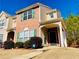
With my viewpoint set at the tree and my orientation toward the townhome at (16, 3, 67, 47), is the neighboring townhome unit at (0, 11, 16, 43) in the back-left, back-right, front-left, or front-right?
front-right

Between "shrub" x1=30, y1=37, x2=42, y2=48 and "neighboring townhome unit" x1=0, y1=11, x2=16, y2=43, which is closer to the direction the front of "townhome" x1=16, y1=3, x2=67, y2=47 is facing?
the shrub

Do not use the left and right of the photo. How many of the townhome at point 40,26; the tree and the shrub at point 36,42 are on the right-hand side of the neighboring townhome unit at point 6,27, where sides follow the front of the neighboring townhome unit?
0

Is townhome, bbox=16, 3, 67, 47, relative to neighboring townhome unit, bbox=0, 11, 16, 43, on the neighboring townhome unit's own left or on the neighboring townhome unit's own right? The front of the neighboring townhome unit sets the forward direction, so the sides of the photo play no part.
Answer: on the neighboring townhome unit's own left

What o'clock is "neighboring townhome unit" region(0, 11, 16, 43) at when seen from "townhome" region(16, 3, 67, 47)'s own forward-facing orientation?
The neighboring townhome unit is roughly at 3 o'clock from the townhome.

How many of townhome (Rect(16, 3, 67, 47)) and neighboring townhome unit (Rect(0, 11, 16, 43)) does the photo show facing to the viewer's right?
0

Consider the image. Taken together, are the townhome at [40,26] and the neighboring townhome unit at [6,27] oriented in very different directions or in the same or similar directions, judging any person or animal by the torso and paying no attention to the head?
same or similar directions

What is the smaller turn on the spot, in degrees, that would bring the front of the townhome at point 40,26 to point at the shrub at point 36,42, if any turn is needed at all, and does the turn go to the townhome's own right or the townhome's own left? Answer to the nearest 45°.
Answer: approximately 45° to the townhome's own left

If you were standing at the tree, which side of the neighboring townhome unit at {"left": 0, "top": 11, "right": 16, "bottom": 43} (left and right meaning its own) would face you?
left

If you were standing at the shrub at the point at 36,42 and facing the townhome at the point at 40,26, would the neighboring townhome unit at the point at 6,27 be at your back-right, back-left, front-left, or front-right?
front-left

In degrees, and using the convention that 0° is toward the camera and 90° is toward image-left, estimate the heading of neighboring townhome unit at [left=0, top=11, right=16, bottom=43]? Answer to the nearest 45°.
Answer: approximately 45°

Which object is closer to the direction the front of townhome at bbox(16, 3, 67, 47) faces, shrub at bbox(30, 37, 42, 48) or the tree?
the shrub

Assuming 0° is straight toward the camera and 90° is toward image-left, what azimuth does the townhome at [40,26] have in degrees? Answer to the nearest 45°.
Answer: approximately 45°

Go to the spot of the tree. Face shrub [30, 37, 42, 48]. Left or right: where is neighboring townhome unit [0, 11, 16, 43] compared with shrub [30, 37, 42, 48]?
right
